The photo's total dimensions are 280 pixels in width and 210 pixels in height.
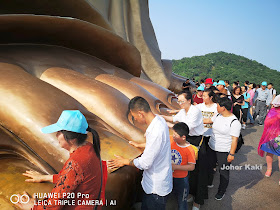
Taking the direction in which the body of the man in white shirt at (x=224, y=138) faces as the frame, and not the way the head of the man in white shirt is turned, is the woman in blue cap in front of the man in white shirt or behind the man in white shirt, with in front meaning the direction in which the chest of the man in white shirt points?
in front

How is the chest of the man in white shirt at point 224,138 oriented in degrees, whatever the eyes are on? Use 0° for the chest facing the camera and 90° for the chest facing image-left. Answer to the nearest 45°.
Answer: approximately 45°

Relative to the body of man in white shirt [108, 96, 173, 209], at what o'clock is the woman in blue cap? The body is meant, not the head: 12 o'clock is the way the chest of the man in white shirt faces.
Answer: The woman in blue cap is roughly at 10 o'clock from the man in white shirt.

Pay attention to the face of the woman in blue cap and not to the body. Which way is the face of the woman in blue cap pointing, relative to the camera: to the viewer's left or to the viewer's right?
to the viewer's left

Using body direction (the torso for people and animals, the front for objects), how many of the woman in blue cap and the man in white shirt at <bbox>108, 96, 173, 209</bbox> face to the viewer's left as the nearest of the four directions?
2

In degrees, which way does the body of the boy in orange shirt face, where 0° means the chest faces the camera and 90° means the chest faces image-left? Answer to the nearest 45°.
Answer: approximately 45°

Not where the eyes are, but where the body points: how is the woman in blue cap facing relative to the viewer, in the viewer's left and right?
facing to the left of the viewer

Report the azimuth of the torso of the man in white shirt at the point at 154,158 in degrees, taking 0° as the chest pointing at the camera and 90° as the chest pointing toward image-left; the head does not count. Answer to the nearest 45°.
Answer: approximately 90°

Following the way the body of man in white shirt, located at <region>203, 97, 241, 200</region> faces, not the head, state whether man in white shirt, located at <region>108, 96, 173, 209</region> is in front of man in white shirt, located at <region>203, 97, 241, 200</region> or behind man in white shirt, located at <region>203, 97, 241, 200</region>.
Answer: in front

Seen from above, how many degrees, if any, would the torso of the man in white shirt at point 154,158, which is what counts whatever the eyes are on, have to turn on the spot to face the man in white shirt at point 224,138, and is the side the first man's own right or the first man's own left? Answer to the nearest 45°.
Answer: approximately 135° to the first man's own right
